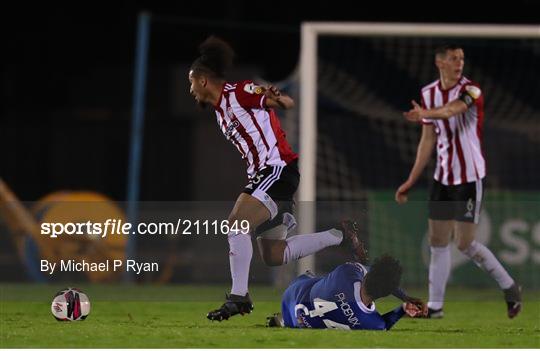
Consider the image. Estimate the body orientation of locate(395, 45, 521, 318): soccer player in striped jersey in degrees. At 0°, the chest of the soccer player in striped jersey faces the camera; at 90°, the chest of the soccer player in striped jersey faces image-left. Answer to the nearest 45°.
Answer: approximately 45°

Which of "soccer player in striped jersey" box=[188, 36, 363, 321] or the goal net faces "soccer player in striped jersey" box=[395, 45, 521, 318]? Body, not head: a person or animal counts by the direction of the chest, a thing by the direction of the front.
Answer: the goal net

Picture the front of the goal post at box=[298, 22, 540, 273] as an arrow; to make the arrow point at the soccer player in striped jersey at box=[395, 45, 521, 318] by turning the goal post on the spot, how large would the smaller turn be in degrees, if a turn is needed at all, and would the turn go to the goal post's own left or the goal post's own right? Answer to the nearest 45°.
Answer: approximately 45° to the goal post's own left
